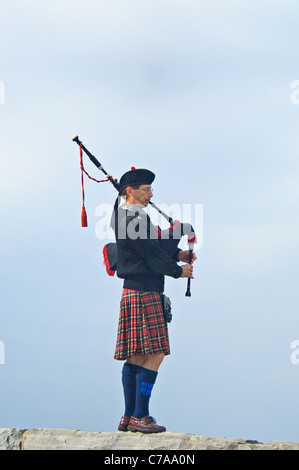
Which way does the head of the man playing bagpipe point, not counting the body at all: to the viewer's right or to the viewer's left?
to the viewer's right

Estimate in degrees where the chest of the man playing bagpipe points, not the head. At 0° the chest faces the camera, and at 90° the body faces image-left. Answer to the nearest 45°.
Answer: approximately 270°
